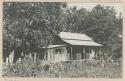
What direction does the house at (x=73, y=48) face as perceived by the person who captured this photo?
facing the viewer and to the right of the viewer
